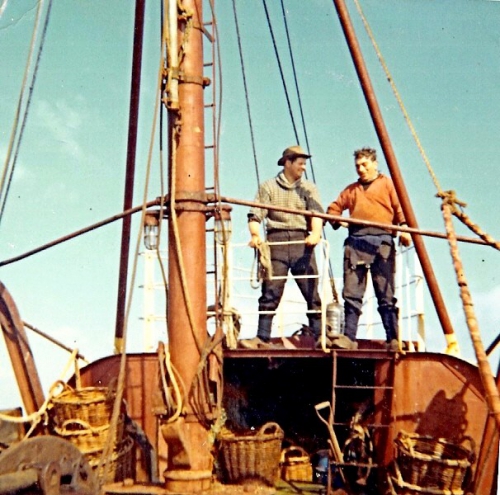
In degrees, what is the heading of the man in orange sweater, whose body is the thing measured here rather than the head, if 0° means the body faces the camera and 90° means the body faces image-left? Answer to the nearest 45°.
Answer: approximately 0°

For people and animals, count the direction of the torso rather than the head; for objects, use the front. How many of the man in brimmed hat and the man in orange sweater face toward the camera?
2

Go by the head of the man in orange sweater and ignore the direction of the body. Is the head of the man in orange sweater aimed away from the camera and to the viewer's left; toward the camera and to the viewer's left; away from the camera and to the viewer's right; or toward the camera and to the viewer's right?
toward the camera and to the viewer's left

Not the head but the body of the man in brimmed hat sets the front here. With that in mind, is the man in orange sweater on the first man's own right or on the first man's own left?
on the first man's own left

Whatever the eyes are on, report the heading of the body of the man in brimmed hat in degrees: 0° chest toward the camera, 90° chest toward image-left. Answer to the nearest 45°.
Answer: approximately 0°

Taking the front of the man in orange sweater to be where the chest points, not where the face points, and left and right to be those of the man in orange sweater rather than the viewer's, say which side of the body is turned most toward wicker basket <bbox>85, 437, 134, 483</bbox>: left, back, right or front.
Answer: right
